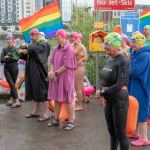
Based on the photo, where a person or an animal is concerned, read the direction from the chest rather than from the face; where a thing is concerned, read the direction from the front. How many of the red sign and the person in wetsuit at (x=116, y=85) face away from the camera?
0

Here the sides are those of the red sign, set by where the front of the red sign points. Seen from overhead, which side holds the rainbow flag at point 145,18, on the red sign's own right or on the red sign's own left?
on the red sign's own left

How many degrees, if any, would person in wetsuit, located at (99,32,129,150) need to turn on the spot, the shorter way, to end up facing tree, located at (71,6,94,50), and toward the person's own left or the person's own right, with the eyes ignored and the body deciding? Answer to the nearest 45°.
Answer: approximately 135° to the person's own right

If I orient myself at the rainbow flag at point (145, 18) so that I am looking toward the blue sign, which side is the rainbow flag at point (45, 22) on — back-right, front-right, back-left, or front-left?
front-right

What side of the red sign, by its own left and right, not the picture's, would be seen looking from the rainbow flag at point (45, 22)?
right

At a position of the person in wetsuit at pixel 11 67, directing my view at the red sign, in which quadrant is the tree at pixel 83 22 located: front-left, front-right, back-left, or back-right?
front-left

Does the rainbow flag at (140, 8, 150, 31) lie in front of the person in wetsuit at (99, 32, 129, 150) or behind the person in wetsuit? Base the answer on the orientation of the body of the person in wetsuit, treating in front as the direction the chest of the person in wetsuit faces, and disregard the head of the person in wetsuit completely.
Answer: behind

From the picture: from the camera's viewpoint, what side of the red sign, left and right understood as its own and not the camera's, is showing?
front

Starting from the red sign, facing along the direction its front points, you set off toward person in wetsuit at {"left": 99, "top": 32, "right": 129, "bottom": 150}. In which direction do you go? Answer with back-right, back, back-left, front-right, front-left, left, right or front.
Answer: front

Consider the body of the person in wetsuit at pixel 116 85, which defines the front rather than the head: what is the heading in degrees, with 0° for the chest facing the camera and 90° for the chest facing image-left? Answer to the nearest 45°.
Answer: approximately 45°
